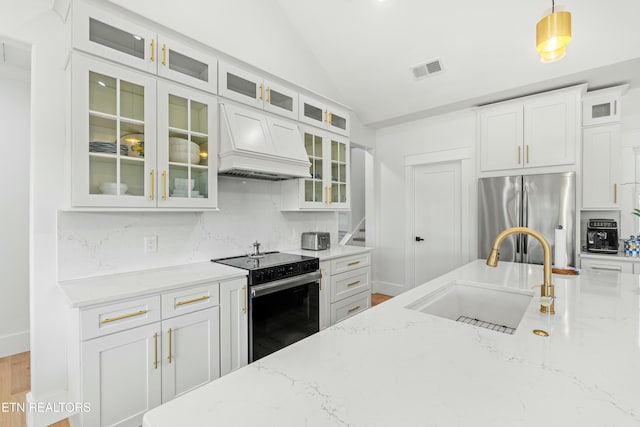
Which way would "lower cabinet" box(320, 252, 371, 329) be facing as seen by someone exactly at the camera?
facing the viewer and to the right of the viewer

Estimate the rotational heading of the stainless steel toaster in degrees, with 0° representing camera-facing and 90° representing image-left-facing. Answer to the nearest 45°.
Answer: approximately 315°

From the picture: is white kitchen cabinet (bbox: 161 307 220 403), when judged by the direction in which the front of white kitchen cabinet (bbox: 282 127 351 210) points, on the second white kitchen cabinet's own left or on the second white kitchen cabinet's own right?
on the second white kitchen cabinet's own right

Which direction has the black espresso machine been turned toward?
toward the camera

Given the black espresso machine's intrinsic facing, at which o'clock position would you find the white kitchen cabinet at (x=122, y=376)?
The white kitchen cabinet is roughly at 1 o'clock from the black espresso machine.

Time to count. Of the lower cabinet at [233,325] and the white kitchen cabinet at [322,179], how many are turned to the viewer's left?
0

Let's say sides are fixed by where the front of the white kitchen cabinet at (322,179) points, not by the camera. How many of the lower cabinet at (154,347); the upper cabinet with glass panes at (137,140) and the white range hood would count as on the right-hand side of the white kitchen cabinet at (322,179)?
3

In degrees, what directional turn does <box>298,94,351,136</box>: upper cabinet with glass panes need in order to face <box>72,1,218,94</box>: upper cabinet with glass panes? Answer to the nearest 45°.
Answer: approximately 90° to its right

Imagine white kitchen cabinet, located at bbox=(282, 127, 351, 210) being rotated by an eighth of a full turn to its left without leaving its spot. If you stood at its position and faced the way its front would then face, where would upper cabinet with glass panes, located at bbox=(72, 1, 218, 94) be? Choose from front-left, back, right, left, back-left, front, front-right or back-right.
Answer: back-right

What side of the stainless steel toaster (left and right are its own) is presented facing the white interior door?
left

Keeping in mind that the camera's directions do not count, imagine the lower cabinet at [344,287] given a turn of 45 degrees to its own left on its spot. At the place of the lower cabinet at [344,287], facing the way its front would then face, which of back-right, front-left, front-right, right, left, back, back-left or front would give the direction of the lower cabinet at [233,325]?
back-right
